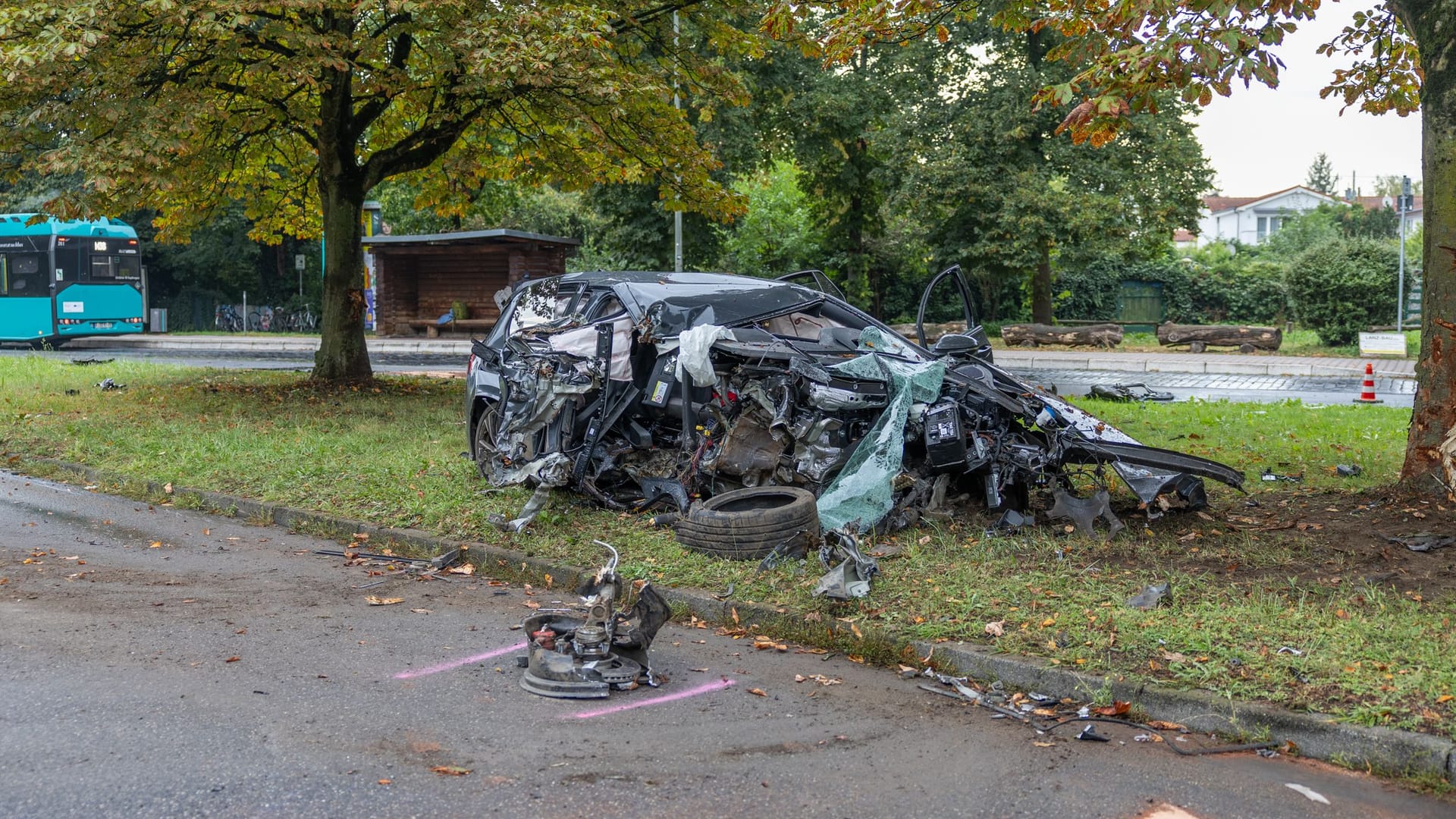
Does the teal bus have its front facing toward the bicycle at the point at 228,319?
no

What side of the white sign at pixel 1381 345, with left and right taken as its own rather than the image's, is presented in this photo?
front

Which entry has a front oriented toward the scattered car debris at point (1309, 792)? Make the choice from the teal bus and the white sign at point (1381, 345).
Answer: the white sign

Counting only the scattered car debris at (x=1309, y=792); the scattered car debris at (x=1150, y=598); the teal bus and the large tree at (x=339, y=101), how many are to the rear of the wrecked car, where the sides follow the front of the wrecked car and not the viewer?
2

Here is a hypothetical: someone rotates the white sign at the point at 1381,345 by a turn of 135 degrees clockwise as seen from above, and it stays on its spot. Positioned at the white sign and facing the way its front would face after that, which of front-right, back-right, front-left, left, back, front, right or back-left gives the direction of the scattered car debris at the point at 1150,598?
back-left

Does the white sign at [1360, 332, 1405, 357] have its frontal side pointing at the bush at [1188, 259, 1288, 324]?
no

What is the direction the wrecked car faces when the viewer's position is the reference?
facing the viewer and to the right of the viewer

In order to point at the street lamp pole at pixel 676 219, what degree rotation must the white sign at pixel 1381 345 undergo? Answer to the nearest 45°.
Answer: approximately 90° to its right

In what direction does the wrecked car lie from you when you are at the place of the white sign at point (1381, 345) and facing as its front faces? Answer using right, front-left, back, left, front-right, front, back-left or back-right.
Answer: front

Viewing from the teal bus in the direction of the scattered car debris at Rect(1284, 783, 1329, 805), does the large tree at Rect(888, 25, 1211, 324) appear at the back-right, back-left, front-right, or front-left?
front-left
